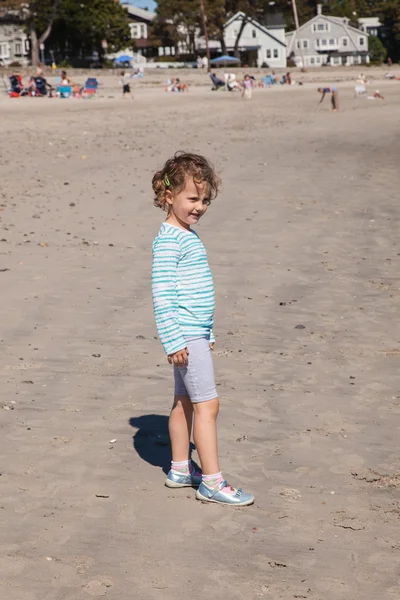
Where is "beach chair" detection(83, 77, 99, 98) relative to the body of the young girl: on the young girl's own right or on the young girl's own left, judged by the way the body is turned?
on the young girl's own left

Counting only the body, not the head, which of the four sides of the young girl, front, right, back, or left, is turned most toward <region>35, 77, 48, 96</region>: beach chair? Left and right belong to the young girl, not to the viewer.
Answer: left

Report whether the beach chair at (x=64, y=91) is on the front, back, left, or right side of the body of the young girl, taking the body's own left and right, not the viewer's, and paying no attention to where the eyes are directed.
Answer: left

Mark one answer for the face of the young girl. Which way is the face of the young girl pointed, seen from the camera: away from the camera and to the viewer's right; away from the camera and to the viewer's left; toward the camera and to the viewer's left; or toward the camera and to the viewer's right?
toward the camera and to the viewer's right

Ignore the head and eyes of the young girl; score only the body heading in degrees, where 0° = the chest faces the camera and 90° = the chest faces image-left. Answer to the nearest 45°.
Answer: approximately 270°
